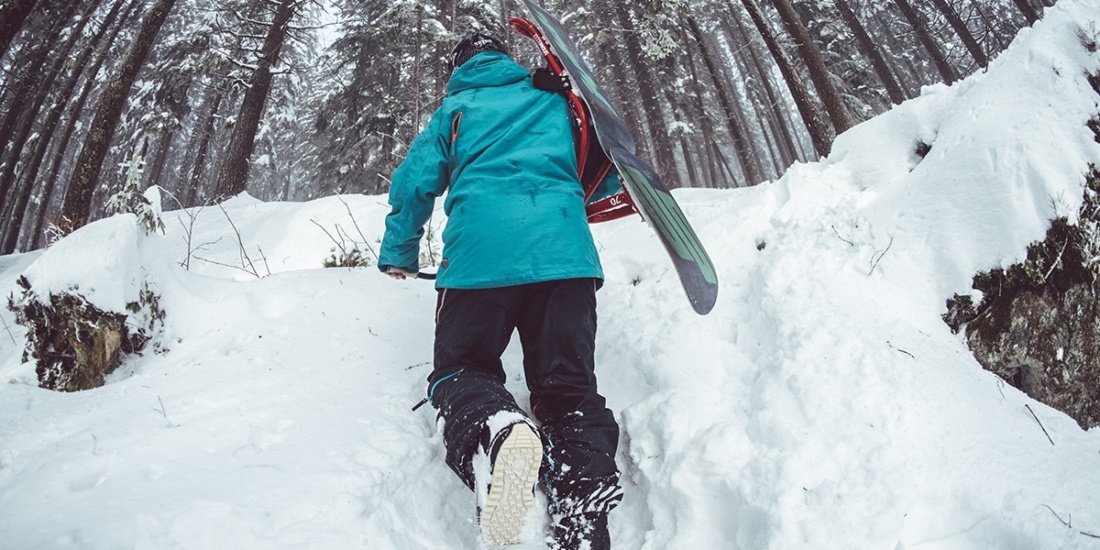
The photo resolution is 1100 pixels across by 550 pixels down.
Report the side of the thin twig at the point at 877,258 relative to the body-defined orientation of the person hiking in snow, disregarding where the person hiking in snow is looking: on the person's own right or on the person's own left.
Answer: on the person's own right

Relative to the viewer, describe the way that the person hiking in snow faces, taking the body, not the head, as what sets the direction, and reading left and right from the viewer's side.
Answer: facing away from the viewer

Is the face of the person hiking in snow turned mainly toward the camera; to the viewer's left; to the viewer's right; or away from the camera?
away from the camera
